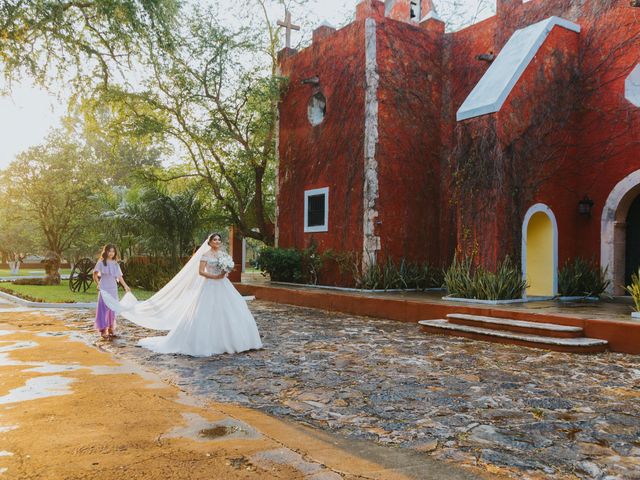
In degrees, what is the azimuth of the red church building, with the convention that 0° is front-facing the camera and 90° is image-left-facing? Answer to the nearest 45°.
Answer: approximately 45°

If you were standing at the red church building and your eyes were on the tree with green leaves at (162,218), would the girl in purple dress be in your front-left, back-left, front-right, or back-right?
front-left

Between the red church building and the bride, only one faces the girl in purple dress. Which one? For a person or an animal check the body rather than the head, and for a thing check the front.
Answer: the red church building

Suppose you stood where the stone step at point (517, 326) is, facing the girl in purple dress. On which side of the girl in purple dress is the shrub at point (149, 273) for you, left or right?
right

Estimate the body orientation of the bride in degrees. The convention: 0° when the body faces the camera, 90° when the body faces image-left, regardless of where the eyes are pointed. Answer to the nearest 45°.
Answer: approximately 315°

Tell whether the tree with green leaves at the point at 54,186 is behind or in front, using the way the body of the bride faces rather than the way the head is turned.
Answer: behind

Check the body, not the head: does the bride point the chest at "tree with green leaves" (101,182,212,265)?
no

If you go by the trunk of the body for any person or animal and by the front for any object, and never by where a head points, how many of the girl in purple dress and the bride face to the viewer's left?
0

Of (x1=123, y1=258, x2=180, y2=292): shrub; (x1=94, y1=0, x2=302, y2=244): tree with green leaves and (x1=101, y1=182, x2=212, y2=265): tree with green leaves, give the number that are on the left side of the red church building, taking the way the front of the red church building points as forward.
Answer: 0

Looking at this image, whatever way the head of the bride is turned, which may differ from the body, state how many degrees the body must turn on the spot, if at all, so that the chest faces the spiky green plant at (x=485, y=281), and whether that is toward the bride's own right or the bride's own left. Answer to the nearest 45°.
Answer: approximately 45° to the bride's own left

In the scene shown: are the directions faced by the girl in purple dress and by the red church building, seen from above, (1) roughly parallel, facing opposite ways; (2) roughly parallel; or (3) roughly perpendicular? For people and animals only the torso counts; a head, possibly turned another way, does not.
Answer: roughly perpendicular
